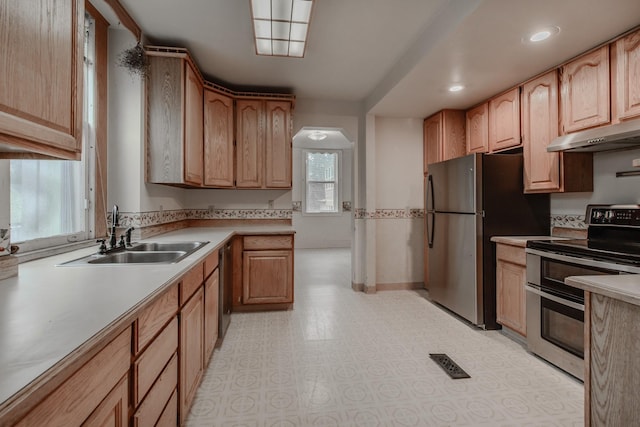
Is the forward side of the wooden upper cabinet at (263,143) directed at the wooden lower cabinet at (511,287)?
no

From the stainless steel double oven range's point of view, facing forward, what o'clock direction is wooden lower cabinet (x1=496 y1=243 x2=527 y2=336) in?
The wooden lower cabinet is roughly at 3 o'clock from the stainless steel double oven range.

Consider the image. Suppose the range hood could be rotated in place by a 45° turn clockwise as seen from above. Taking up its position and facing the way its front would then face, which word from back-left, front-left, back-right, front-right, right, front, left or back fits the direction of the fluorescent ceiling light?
front-left

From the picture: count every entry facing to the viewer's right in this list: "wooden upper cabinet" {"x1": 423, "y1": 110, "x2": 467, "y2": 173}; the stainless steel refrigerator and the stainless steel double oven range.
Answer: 0

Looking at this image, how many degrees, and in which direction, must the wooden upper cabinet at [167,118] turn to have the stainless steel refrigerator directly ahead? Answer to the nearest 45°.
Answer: approximately 45° to its left

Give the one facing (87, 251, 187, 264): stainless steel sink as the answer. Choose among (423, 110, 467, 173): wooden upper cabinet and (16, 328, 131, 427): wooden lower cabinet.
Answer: the wooden upper cabinet

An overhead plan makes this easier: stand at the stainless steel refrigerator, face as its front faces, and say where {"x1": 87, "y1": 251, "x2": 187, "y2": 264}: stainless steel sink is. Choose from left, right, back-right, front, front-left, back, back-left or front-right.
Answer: front

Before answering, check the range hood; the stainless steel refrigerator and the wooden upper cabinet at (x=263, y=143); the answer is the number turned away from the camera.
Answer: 0

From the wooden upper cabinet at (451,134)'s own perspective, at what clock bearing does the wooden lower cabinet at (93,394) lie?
The wooden lower cabinet is roughly at 11 o'clock from the wooden upper cabinet.

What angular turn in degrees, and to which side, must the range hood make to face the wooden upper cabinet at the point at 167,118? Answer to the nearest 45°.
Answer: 0° — it already faces it

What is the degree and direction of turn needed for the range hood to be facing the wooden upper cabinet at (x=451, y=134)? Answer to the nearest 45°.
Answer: approximately 90° to its right

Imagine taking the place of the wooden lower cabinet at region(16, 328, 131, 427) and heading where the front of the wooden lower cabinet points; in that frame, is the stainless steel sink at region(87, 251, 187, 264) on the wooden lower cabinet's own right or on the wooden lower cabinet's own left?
on the wooden lower cabinet's own left

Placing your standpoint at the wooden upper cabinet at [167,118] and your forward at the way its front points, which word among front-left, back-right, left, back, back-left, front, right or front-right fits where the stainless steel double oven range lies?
front

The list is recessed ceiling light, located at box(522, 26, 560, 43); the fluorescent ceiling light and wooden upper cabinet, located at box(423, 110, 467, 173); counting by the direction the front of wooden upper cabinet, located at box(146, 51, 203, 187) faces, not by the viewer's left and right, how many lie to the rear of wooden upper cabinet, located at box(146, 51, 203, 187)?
0

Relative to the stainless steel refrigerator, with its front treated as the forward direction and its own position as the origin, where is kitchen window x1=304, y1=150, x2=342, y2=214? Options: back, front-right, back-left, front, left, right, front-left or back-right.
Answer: right

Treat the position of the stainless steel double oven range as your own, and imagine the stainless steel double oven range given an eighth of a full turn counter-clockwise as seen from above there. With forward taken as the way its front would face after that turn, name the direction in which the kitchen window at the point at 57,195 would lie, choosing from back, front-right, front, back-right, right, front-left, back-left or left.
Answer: front-right

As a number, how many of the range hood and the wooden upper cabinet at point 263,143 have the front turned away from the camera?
0

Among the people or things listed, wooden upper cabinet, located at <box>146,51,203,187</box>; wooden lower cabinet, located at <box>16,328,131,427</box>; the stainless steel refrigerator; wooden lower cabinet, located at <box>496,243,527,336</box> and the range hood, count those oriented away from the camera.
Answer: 0

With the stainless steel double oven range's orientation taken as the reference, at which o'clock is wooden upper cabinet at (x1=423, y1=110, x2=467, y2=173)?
The wooden upper cabinet is roughly at 3 o'clock from the stainless steel double oven range.

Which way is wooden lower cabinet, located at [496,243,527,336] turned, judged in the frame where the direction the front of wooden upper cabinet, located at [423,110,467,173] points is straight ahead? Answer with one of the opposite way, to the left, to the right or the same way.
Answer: the same way

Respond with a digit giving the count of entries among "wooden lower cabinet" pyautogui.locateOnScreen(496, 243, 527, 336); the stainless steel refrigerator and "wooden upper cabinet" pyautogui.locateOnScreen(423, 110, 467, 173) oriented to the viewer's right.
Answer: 0
